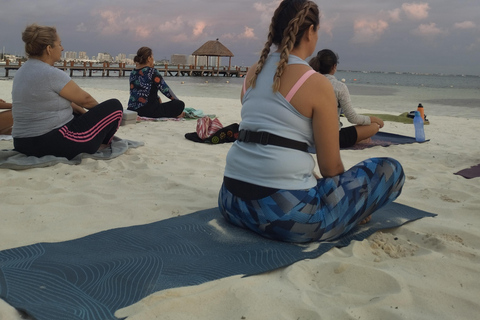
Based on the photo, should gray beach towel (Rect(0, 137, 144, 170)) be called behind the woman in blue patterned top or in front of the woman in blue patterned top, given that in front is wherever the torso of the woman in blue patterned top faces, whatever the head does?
behind

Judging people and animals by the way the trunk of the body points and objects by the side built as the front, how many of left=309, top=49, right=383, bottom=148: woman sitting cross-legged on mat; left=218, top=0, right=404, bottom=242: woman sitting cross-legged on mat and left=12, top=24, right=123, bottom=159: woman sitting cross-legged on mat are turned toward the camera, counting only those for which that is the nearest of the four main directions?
0

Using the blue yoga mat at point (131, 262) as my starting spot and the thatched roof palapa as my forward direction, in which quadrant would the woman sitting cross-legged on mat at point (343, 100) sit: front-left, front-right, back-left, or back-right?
front-right

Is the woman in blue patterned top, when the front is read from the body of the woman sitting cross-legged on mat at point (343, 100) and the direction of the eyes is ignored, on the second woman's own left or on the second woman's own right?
on the second woman's own left

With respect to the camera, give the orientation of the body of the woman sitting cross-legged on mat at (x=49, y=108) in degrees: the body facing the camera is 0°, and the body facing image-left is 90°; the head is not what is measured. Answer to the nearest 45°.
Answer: approximately 225°

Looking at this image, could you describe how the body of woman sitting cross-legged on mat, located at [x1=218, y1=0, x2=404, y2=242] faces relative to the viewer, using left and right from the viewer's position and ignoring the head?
facing away from the viewer and to the right of the viewer

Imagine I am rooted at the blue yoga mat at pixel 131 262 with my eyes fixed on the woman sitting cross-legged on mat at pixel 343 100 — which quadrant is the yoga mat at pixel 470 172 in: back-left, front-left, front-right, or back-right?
front-right

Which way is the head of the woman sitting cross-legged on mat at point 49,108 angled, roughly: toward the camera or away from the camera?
away from the camera

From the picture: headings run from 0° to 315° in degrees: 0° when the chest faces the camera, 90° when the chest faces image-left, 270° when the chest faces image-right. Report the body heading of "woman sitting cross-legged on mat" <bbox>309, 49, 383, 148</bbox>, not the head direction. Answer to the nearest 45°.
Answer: approximately 225°

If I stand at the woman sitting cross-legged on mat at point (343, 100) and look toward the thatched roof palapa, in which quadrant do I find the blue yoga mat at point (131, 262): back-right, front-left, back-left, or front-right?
back-left

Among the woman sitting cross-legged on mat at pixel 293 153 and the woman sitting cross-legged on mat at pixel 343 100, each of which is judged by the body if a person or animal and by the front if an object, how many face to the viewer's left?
0

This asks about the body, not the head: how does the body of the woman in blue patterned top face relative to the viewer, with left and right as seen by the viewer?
facing away from the viewer and to the right of the viewer

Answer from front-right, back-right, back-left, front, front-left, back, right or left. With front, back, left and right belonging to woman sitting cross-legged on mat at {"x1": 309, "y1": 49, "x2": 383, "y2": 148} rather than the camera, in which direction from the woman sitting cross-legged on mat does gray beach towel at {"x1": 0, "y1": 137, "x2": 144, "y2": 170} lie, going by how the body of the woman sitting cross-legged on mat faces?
back
